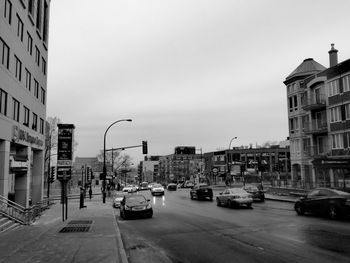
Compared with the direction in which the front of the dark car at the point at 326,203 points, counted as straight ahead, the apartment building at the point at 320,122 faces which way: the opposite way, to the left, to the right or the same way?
to the left

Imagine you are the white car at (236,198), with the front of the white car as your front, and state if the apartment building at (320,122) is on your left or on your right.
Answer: on your right

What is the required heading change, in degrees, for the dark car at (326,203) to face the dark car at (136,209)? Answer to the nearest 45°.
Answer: approximately 45° to its left

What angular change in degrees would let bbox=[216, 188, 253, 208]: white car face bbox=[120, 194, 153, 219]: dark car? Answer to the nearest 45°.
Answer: approximately 90° to its left

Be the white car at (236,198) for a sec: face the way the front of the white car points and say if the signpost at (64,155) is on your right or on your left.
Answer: on your left

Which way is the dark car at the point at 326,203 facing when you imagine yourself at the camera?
facing away from the viewer and to the left of the viewer

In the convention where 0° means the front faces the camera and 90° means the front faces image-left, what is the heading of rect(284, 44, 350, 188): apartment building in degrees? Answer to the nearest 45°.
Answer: approximately 45°

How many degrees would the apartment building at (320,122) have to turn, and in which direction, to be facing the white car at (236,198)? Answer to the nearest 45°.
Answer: approximately 45° to its left

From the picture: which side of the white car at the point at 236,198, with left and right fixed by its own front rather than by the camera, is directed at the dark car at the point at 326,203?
back

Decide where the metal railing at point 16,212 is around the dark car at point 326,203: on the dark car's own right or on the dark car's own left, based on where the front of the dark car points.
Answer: on the dark car's own left

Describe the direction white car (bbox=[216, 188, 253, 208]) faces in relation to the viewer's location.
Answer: facing away from the viewer and to the left of the viewer

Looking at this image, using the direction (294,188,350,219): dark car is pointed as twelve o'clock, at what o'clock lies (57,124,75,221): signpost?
The signpost is roughly at 10 o'clock from the dark car.

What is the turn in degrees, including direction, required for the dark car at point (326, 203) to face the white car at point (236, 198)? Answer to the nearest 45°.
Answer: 0° — it already faces it
